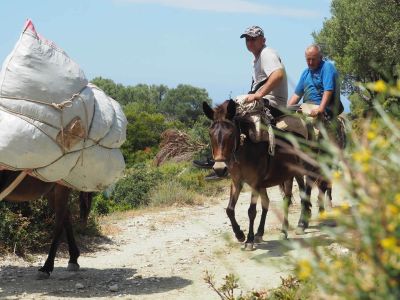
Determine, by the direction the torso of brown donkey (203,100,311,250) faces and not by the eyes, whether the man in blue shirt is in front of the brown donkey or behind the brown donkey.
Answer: behind

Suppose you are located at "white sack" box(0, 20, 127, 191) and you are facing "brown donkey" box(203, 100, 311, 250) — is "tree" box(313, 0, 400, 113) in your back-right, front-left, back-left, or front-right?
front-left

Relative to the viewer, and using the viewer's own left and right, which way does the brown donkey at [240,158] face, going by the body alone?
facing the viewer and to the left of the viewer

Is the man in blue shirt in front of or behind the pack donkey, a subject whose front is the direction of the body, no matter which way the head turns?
behind

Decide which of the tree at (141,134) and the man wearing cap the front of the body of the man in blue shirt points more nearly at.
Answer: the man wearing cap

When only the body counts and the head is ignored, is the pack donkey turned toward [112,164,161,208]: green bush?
no

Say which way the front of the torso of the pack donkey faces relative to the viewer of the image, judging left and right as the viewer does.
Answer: facing to the left of the viewer

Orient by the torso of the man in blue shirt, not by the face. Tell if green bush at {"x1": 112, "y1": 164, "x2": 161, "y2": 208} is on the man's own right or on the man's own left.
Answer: on the man's own right

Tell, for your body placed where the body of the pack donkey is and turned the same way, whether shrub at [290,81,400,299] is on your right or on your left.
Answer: on your left

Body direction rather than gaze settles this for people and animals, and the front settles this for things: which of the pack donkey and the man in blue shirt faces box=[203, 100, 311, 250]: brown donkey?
the man in blue shirt

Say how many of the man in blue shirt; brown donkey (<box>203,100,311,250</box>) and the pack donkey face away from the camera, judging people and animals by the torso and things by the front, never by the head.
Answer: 0

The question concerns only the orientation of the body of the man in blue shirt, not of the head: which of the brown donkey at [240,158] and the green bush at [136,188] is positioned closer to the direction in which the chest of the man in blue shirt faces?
the brown donkey

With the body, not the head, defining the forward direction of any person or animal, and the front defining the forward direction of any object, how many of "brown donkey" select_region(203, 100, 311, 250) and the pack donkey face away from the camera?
0

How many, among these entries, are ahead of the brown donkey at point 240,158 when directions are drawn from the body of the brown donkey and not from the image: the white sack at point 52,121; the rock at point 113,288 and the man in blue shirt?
2
